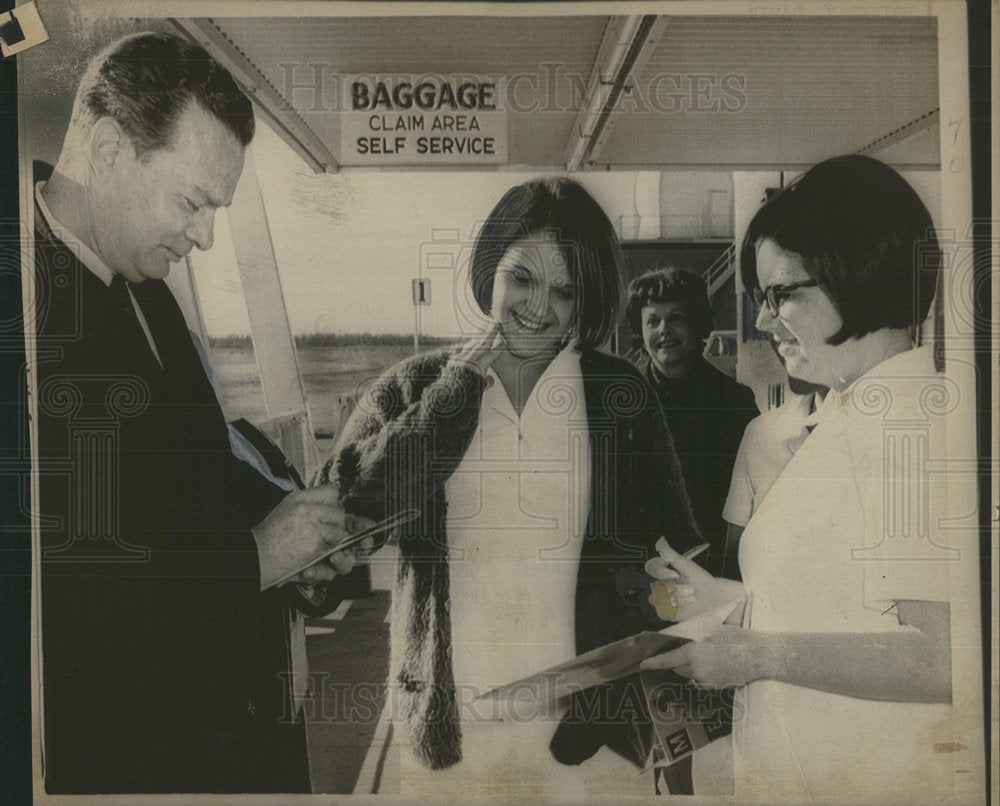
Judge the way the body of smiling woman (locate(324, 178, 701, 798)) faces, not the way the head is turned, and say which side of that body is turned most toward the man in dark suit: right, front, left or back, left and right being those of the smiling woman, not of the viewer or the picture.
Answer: right

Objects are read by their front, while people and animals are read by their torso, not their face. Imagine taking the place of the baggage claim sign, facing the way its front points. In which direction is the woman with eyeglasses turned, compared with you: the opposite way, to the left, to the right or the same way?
to the right

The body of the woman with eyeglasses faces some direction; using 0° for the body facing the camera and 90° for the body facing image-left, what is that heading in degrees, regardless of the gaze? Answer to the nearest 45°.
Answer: approximately 90°

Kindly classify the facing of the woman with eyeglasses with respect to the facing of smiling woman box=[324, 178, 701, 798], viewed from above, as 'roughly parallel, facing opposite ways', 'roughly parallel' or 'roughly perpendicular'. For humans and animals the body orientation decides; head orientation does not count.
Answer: roughly perpendicular

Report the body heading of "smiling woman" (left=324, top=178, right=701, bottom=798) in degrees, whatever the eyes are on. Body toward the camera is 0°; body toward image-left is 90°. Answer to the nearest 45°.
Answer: approximately 0°

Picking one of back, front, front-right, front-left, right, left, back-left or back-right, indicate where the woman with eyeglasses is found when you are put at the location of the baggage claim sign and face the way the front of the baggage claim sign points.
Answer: front

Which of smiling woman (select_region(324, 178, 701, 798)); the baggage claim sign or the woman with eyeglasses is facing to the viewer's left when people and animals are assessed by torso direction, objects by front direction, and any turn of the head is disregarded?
the woman with eyeglasses

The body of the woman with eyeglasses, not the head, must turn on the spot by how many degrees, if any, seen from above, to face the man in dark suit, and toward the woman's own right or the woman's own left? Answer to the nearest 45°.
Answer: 0° — they already face them
